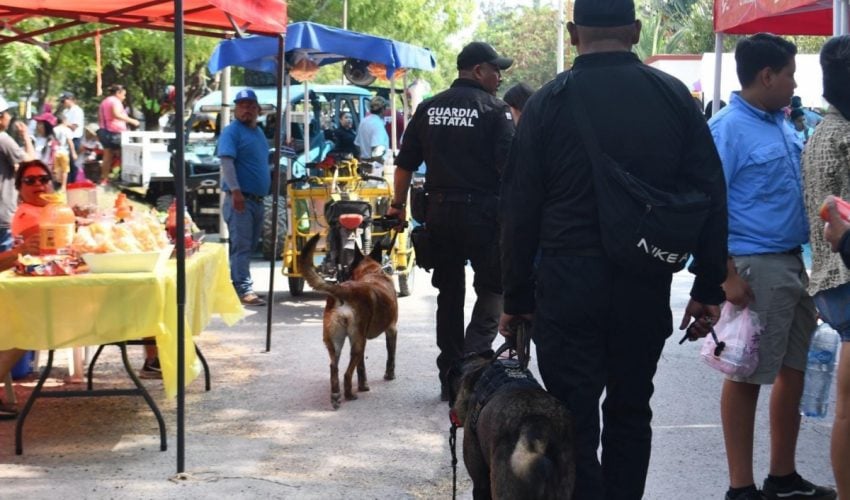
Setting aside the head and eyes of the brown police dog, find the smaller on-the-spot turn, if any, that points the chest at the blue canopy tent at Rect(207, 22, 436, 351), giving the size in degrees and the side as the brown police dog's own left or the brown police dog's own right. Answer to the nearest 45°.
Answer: approximately 45° to the brown police dog's own left

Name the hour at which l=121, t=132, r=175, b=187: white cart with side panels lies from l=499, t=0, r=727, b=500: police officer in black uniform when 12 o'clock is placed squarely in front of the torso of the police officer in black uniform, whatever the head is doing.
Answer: The white cart with side panels is roughly at 11 o'clock from the police officer in black uniform.

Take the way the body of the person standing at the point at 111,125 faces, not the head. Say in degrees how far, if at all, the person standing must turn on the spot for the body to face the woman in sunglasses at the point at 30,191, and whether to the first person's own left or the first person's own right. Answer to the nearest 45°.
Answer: approximately 90° to the first person's own right

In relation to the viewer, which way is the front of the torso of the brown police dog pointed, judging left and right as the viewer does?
facing away from the viewer and to the right of the viewer

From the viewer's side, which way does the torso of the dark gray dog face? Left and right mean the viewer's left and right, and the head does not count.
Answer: facing away from the viewer and to the left of the viewer

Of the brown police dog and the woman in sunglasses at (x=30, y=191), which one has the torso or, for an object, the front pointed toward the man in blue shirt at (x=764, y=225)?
the woman in sunglasses

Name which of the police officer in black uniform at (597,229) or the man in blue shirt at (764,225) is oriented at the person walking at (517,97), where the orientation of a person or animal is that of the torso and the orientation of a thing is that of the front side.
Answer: the police officer in black uniform

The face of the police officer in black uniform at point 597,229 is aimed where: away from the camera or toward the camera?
away from the camera
